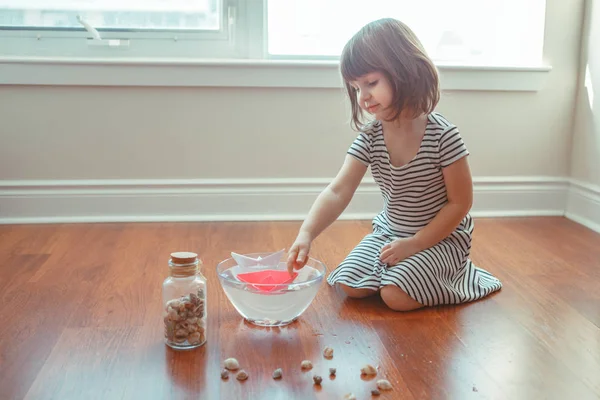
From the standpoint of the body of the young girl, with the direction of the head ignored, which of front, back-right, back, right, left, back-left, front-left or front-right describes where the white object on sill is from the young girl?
right
